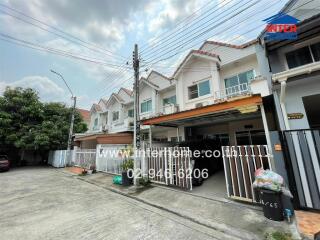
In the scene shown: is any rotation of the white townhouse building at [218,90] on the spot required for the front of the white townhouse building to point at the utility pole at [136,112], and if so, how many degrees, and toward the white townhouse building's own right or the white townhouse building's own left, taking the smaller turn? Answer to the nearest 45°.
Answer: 0° — it already faces it

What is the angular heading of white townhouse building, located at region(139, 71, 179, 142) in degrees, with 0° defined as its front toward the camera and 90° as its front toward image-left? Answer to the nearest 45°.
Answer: approximately 45°

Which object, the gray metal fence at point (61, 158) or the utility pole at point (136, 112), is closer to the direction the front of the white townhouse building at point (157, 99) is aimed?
the utility pole

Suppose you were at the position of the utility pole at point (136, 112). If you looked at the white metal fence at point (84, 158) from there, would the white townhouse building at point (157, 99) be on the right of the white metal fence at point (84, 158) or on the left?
right

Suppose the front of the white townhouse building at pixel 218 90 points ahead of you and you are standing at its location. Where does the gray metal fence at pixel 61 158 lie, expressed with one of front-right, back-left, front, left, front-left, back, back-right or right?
front-right

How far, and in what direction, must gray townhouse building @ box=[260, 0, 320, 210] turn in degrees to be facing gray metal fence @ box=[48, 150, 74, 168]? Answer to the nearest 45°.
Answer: approximately 45° to its right

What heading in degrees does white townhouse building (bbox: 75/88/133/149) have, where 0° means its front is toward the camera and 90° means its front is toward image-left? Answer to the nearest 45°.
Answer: approximately 45°

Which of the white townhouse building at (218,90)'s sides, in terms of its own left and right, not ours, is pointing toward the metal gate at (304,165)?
left
